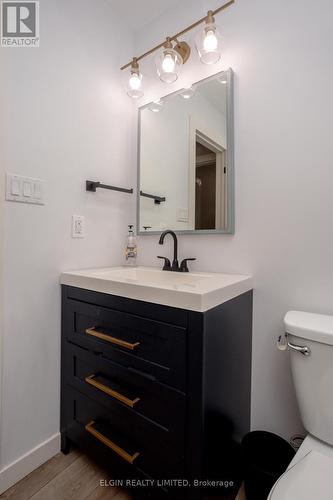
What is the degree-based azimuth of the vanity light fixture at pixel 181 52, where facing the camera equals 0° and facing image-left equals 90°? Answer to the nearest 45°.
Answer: approximately 45°

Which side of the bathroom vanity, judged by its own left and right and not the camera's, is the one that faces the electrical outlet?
right

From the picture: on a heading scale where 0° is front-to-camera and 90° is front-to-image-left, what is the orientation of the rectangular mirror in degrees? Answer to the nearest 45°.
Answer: approximately 45°
